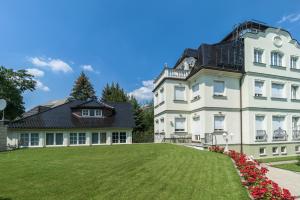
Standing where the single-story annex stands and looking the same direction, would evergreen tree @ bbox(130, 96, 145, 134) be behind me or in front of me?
behind

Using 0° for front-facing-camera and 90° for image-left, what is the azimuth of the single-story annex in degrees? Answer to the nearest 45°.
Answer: approximately 0°

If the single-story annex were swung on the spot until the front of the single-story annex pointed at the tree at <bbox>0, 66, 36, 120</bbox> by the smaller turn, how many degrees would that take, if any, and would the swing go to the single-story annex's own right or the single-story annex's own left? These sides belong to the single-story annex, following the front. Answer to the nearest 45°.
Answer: approximately 135° to the single-story annex's own right
